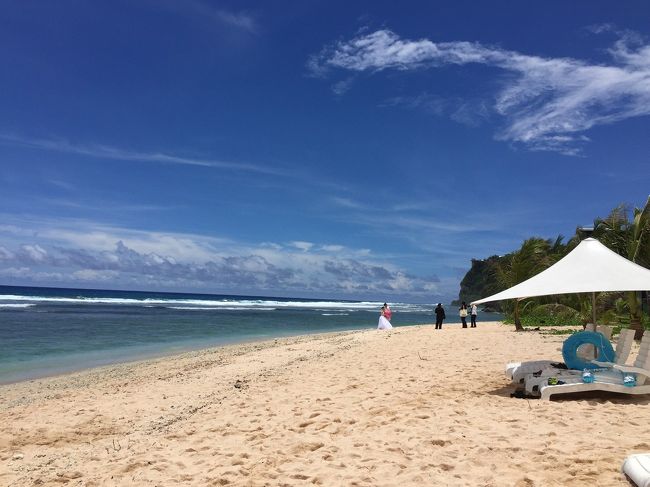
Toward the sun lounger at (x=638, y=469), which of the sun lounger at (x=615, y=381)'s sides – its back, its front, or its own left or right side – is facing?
left

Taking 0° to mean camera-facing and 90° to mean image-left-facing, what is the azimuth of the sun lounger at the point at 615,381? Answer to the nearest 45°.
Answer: approximately 90°

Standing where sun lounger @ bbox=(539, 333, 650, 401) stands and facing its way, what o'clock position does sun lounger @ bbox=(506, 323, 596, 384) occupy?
sun lounger @ bbox=(506, 323, 596, 384) is roughly at 1 o'clock from sun lounger @ bbox=(539, 333, 650, 401).

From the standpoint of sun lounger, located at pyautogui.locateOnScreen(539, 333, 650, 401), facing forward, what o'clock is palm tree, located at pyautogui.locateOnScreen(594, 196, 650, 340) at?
The palm tree is roughly at 3 o'clock from the sun lounger.
